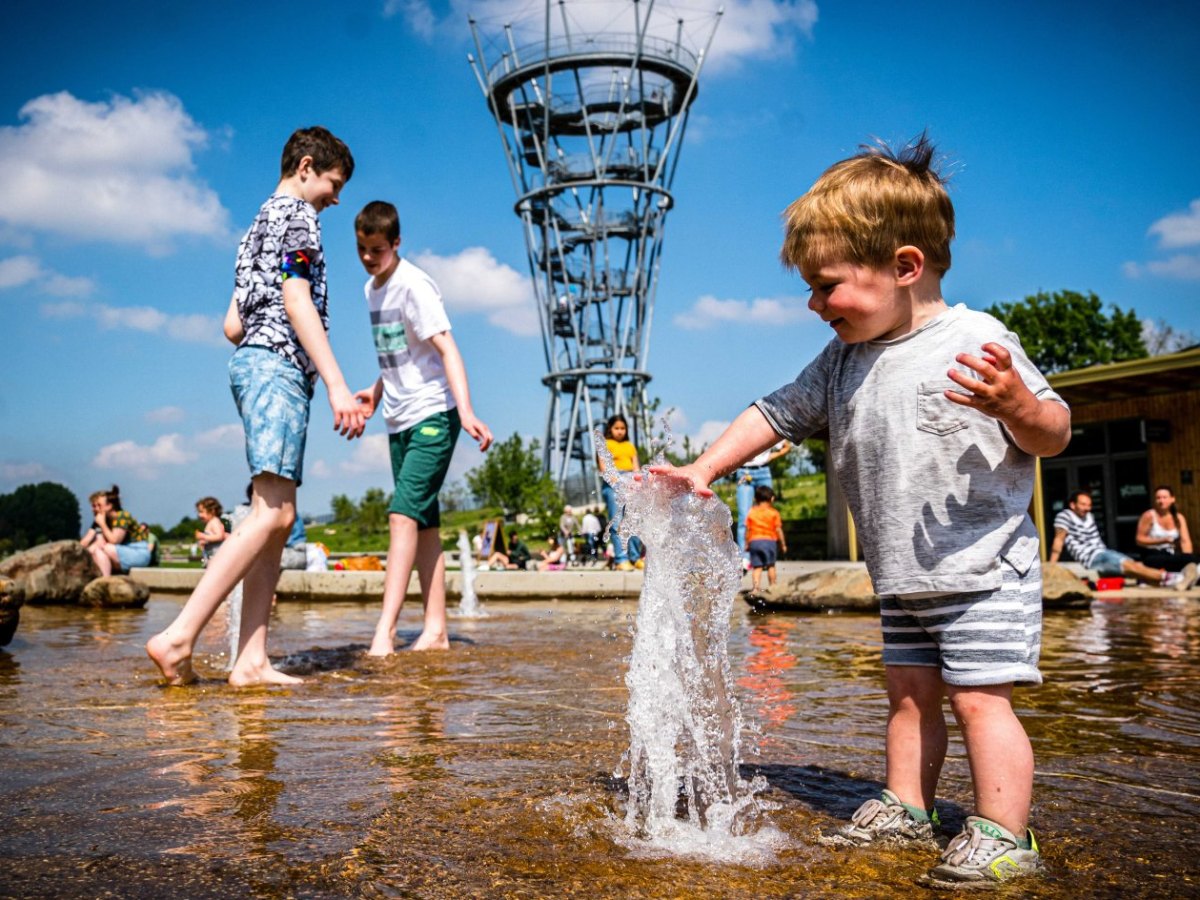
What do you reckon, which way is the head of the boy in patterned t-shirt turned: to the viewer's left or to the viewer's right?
to the viewer's right

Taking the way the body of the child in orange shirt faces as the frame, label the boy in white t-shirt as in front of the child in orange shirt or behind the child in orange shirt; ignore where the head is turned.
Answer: behind

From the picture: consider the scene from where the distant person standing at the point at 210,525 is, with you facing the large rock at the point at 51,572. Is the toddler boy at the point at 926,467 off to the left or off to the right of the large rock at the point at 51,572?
left

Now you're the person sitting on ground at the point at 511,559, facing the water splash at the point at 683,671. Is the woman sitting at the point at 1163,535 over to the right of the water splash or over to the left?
left

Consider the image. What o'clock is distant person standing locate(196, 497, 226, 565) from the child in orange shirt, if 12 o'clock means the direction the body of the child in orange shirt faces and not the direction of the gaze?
The distant person standing is roughly at 9 o'clock from the child in orange shirt.

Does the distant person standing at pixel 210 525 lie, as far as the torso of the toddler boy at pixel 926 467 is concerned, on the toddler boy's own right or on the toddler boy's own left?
on the toddler boy's own right

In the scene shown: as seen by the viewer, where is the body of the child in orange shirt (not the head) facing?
away from the camera

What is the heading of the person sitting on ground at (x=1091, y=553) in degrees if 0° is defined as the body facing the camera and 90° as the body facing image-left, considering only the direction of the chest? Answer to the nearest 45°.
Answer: approximately 315°

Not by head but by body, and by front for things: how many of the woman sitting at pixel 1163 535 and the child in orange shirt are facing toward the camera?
1

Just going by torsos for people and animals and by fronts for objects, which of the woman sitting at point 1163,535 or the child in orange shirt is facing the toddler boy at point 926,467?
the woman sitting

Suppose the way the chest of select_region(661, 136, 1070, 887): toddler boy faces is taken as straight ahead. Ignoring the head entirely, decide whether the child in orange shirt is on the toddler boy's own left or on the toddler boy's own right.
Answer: on the toddler boy's own right

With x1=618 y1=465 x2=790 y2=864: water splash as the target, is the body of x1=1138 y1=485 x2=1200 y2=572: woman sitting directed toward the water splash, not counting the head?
yes
